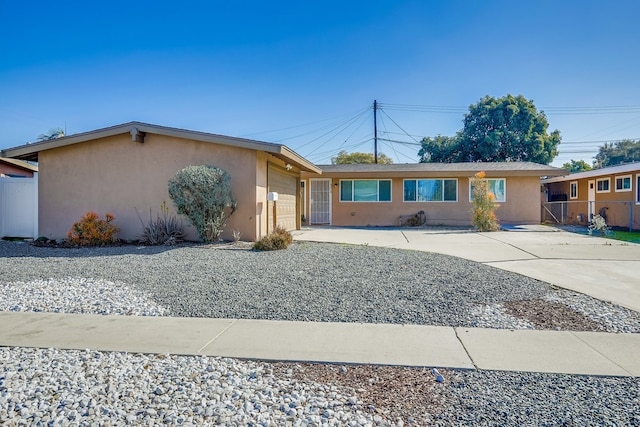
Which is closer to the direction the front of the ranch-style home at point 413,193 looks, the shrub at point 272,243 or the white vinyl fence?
the shrub

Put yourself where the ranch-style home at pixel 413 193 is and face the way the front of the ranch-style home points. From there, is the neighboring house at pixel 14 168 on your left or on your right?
on your right

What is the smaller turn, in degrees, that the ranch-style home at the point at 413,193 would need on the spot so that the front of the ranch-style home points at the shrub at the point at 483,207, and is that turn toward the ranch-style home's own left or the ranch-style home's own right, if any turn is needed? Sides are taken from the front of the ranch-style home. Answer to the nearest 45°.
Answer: approximately 45° to the ranch-style home's own left

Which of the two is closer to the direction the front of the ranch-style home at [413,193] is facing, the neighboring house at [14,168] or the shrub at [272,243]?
the shrub

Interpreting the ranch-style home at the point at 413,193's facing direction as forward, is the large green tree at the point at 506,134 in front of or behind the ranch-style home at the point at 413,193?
behind

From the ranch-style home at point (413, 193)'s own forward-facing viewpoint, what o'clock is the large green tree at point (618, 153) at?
The large green tree is roughly at 7 o'clock from the ranch-style home.

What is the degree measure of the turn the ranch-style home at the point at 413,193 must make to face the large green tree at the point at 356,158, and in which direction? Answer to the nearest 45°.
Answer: approximately 180°

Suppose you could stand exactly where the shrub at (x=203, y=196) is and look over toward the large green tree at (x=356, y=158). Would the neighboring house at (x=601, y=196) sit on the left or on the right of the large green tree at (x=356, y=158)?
right

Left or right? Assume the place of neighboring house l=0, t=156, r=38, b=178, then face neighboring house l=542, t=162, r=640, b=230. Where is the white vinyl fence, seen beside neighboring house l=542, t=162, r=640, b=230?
right

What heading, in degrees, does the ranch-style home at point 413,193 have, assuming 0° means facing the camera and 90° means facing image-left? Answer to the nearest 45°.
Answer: approximately 0°

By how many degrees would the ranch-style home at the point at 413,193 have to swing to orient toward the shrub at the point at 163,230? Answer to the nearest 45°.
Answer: approximately 45° to its right
